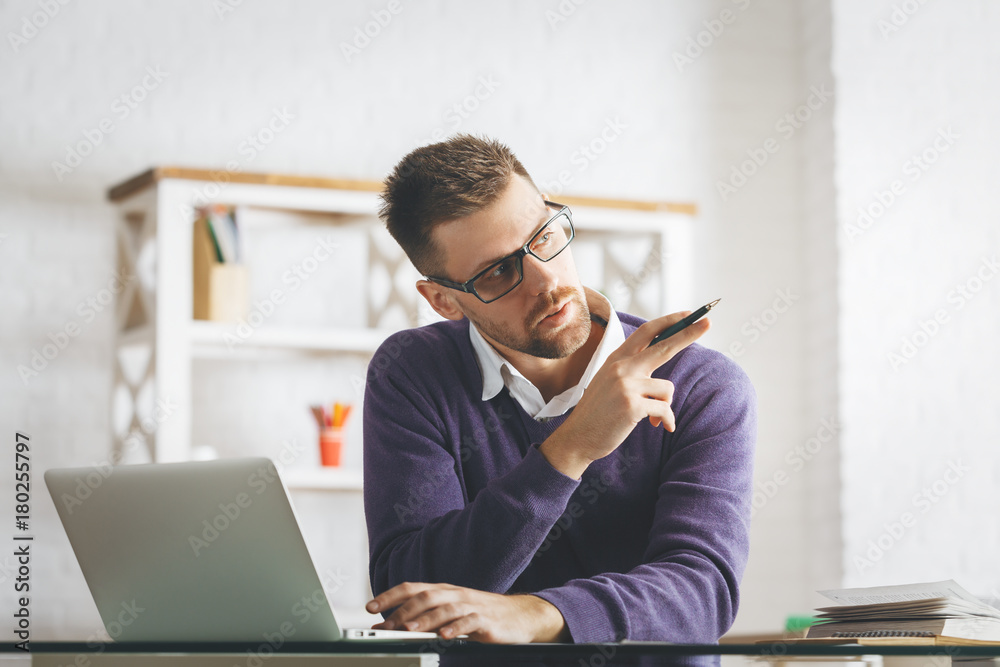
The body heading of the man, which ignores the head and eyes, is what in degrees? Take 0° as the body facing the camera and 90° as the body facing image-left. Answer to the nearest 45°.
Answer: approximately 0°

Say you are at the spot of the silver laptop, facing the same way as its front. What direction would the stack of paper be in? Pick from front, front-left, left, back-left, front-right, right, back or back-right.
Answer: front-right

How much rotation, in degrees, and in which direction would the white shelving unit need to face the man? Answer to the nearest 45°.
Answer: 0° — it already faces them

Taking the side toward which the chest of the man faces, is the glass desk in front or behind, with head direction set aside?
in front

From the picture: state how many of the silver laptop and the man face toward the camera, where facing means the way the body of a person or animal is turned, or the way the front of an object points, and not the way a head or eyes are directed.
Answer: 1

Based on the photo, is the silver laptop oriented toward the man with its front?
yes

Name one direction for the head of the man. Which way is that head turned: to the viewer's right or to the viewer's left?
to the viewer's right

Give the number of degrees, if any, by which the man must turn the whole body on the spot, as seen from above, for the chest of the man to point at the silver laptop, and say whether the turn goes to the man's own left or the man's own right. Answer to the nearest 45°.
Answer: approximately 45° to the man's own right

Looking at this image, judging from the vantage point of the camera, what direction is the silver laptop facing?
facing away from the viewer and to the right of the viewer

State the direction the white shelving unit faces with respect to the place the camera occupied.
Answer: facing the viewer and to the right of the viewer

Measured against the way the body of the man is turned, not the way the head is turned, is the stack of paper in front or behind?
in front

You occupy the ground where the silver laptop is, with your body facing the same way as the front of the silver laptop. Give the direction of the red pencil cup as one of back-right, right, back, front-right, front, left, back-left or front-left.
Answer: front-left
